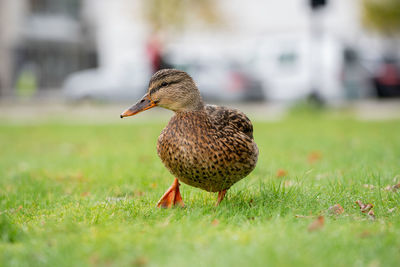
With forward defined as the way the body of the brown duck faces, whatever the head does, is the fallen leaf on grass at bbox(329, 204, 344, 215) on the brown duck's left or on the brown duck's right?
on the brown duck's left

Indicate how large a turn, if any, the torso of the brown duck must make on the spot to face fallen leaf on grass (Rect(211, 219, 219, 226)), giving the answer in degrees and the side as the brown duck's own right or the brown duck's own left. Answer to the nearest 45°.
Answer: approximately 45° to the brown duck's own left

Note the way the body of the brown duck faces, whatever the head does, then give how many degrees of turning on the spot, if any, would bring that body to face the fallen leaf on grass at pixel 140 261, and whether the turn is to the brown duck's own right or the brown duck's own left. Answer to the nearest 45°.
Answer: approximately 45° to the brown duck's own left

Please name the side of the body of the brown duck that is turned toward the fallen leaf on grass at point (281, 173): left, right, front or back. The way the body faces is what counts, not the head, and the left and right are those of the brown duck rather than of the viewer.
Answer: back

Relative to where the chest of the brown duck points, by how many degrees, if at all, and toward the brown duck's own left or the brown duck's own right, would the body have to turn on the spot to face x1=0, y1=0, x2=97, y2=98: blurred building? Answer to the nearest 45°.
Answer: approximately 135° to the brown duck's own right

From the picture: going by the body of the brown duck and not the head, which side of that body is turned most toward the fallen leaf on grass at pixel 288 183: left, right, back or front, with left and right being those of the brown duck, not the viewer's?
back

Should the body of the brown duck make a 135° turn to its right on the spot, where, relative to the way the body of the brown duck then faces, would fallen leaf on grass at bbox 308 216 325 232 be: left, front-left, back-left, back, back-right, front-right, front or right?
back-right

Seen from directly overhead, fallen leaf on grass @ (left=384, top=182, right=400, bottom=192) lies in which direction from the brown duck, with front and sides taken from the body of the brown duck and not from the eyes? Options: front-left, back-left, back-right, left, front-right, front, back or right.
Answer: back-left

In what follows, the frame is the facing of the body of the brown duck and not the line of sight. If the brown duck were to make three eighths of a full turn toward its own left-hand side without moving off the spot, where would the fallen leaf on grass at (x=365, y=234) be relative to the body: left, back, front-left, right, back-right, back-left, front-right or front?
front-right

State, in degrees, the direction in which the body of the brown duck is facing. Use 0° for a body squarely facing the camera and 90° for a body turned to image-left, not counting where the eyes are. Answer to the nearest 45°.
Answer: approximately 45°

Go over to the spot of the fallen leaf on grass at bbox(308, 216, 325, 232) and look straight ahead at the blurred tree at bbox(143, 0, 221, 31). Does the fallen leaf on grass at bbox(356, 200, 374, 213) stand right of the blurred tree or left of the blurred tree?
right
